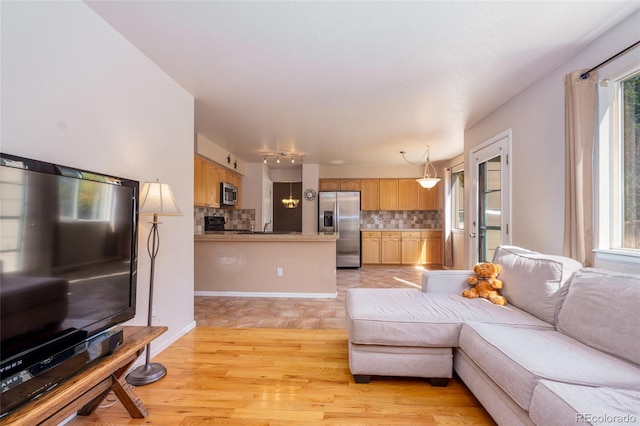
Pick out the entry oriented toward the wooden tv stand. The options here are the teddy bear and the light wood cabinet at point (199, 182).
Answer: the teddy bear

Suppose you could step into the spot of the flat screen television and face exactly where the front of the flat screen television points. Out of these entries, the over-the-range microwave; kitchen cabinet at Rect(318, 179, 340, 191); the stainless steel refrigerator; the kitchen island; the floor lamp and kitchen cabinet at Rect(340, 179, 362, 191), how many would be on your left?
6

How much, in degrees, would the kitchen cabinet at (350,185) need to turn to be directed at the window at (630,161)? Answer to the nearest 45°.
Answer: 0° — it already faces it

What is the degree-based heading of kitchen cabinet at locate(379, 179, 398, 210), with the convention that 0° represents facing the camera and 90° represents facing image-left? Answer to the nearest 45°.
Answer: approximately 0°

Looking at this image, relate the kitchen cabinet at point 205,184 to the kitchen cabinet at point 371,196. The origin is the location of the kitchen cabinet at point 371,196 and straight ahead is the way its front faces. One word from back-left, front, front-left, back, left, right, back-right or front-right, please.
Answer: front-right

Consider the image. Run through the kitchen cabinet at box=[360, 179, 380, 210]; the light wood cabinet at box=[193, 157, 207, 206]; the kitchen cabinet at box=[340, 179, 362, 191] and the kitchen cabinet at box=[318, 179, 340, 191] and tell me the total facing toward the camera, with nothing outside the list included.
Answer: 3

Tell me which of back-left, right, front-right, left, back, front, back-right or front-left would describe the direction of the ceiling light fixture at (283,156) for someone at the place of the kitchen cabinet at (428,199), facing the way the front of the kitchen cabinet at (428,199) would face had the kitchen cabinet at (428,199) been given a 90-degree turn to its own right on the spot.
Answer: front-left

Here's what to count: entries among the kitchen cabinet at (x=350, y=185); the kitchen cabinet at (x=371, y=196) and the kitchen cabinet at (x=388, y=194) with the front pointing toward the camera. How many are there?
3

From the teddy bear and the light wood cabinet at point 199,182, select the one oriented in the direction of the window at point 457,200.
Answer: the light wood cabinet

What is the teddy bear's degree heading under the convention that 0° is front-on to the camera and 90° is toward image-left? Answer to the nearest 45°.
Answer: approximately 45°

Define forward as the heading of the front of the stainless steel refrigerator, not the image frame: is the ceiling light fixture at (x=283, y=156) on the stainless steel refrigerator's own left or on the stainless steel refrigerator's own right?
on the stainless steel refrigerator's own right

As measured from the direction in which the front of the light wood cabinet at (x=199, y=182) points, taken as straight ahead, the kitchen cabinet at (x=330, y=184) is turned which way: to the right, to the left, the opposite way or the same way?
to the right
